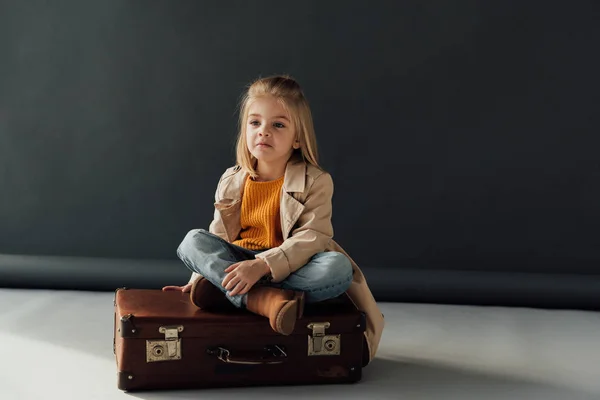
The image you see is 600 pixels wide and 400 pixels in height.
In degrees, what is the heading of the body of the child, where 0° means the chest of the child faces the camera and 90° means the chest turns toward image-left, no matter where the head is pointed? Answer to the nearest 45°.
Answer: approximately 45°

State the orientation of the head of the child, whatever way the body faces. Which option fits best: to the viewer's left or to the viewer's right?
to the viewer's left

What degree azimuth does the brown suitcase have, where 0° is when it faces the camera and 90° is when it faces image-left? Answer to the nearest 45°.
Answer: approximately 0°
